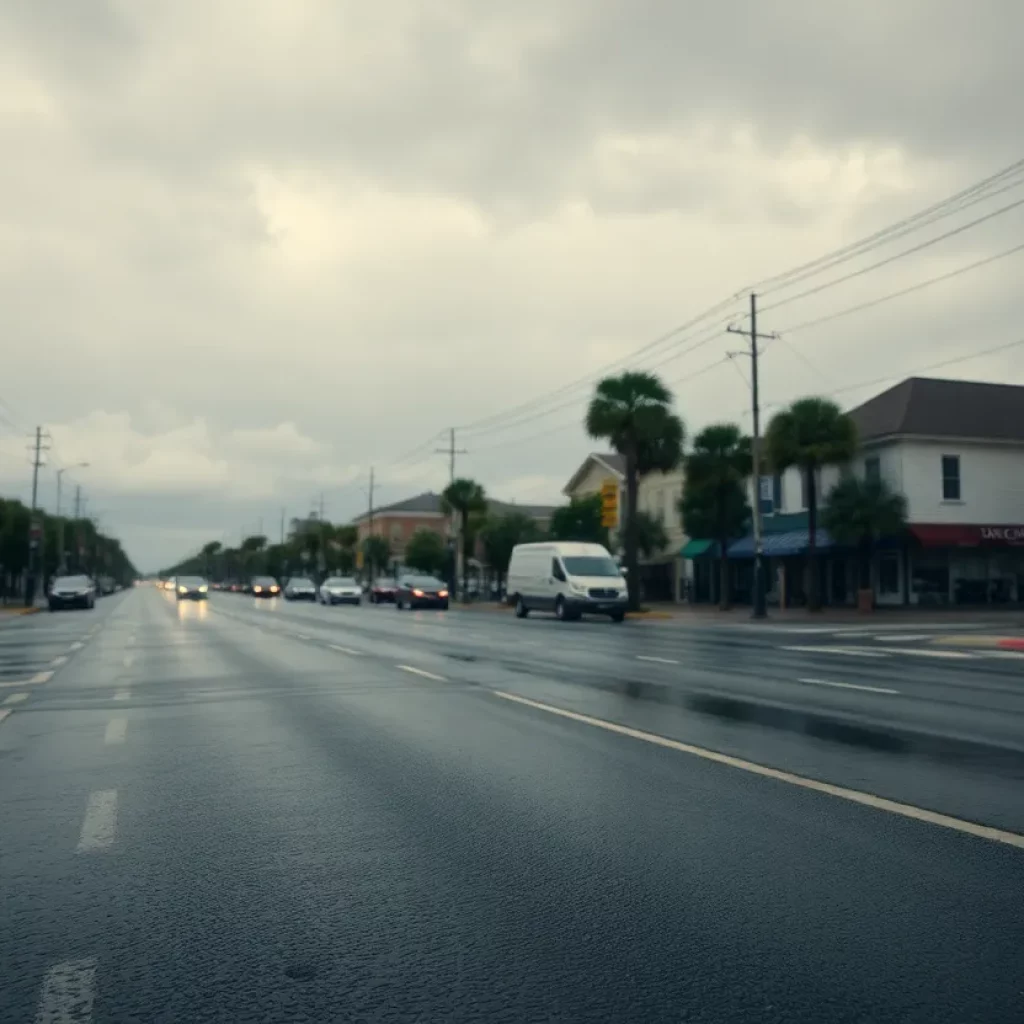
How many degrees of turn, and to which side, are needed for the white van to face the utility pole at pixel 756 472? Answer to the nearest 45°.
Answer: approximately 45° to its left

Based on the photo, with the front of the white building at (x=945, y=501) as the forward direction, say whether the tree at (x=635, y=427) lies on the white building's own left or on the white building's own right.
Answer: on the white building's own right

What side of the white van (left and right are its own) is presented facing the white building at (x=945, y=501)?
left

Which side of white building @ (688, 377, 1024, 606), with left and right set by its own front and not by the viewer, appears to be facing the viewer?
front

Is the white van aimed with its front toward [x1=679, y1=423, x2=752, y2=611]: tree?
no

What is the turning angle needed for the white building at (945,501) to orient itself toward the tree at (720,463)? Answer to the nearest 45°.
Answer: approximately 90° to its right

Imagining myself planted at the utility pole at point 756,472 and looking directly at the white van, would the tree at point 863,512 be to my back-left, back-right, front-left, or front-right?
back-right

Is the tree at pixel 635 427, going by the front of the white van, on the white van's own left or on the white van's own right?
on the white van's own left

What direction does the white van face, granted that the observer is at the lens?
facing the viewer and to the right of the viewer

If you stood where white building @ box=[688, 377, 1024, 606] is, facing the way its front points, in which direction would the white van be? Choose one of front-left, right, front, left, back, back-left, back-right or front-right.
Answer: front-right

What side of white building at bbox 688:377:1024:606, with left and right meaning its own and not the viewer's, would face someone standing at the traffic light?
right

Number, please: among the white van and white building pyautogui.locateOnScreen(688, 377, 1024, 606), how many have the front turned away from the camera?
0

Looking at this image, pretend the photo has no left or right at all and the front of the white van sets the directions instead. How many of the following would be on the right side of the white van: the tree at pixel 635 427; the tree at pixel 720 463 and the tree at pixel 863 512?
0
